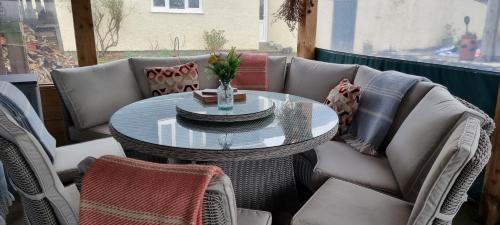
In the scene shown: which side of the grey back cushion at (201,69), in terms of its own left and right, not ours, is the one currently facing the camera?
front

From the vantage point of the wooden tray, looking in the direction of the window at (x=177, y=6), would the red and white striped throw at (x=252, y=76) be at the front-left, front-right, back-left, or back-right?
front-right

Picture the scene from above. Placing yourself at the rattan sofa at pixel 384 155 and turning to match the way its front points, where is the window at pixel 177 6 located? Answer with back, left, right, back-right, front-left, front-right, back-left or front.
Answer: right

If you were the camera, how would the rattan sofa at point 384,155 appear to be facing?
facing the viewer and to the left of the viewer

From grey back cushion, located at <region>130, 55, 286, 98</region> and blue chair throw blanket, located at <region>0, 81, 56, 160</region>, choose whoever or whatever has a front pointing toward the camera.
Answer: the grey back cushion

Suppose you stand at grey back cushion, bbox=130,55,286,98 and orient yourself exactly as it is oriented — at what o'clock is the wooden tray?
The wooden tray is roughly at 12 o'clock from the grey back cushion.

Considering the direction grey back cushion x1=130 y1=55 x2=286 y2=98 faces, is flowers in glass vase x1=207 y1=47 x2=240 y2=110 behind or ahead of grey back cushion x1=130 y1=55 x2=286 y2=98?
ahead

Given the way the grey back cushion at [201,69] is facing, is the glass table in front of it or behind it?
in front

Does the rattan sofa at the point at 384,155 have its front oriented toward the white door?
no
